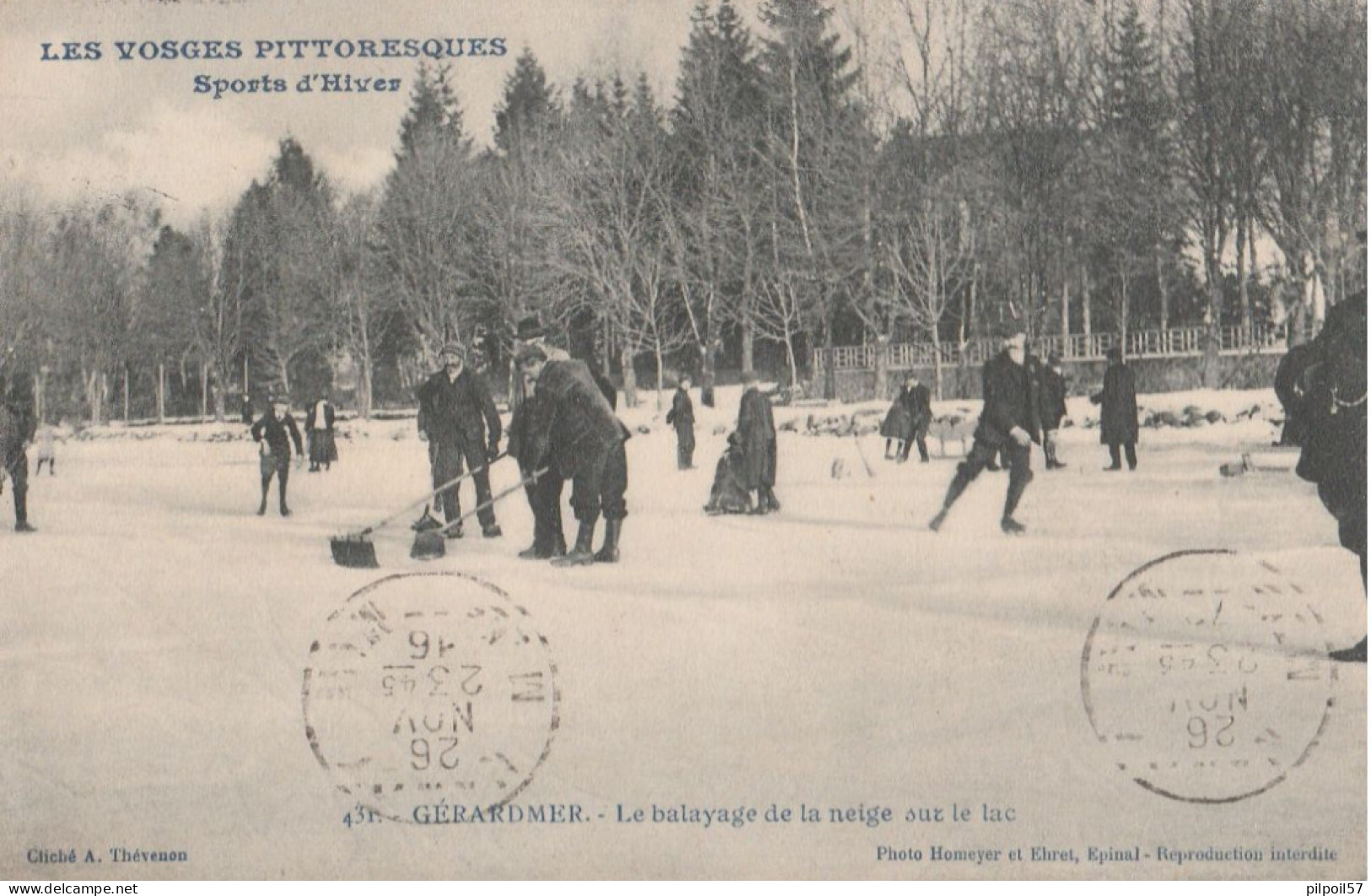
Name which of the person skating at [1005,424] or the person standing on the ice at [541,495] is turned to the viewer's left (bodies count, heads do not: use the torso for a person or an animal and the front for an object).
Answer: the person standing on the ice at [541,495]

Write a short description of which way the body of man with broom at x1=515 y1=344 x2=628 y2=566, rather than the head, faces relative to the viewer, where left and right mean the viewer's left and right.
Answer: facing to the left of the viewer

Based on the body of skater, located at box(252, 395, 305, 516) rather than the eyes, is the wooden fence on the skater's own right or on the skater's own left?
on the skater's own left

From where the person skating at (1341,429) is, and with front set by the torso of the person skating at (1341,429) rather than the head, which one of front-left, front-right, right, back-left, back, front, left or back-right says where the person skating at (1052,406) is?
front-right

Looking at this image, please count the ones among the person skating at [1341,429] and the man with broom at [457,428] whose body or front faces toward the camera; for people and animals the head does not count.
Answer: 1

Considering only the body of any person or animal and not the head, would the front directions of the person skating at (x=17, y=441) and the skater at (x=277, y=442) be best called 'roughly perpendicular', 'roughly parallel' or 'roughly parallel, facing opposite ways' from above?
roughly perpendicular
